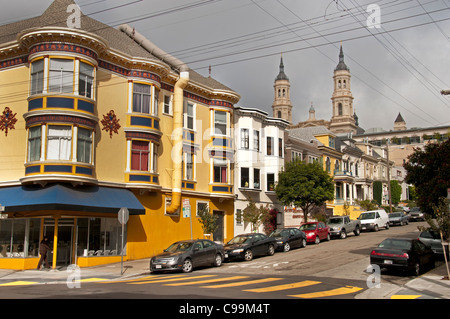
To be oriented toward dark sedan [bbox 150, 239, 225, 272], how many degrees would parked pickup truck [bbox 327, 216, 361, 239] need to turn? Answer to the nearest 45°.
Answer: approximately 45° to its left

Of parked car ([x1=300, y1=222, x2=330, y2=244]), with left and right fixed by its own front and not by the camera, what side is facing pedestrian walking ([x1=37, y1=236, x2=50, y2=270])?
front

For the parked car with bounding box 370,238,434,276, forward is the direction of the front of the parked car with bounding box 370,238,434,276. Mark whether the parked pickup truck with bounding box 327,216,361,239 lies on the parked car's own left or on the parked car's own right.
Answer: on the parked car's own left

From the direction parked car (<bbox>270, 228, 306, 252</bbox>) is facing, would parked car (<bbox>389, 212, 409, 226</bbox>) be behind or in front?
behind

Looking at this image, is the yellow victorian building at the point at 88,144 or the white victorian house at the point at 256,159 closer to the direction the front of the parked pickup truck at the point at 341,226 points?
the yellow victorian building

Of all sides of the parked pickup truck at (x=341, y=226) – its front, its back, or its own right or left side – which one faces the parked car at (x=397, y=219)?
back

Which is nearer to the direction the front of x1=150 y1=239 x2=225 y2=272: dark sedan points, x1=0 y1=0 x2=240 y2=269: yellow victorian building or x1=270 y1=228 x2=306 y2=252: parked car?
the yellow victorian building

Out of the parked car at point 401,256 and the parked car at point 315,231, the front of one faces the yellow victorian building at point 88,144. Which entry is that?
the parked car at point 315,231

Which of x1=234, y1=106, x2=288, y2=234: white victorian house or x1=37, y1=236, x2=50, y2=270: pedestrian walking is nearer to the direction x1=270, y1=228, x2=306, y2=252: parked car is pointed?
the pedestrian walking

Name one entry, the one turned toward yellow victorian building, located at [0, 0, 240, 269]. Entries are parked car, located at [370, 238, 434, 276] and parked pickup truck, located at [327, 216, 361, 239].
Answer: parked pickup truck, located at [327, 216, 361, 239]

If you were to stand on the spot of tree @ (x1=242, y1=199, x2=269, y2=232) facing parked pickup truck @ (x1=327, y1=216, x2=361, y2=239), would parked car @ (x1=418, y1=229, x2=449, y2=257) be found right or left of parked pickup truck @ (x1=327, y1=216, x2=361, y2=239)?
right

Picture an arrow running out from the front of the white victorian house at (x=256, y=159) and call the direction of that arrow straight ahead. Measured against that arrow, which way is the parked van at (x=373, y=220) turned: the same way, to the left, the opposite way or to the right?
to the right

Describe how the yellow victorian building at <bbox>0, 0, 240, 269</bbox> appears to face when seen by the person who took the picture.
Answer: facing the viewer

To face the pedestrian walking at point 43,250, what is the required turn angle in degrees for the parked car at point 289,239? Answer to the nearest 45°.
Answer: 0° — it already faces them

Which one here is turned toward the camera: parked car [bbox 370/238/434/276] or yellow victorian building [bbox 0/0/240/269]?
the yellow victorian building

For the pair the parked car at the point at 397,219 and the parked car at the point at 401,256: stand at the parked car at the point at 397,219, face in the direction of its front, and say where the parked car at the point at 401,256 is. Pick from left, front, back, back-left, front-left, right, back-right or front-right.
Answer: front-left

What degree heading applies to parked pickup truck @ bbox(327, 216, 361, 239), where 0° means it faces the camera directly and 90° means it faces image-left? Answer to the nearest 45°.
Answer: approximately 45°

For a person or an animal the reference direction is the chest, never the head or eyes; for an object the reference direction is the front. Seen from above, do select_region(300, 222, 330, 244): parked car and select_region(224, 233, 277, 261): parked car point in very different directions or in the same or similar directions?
same or similar directions
